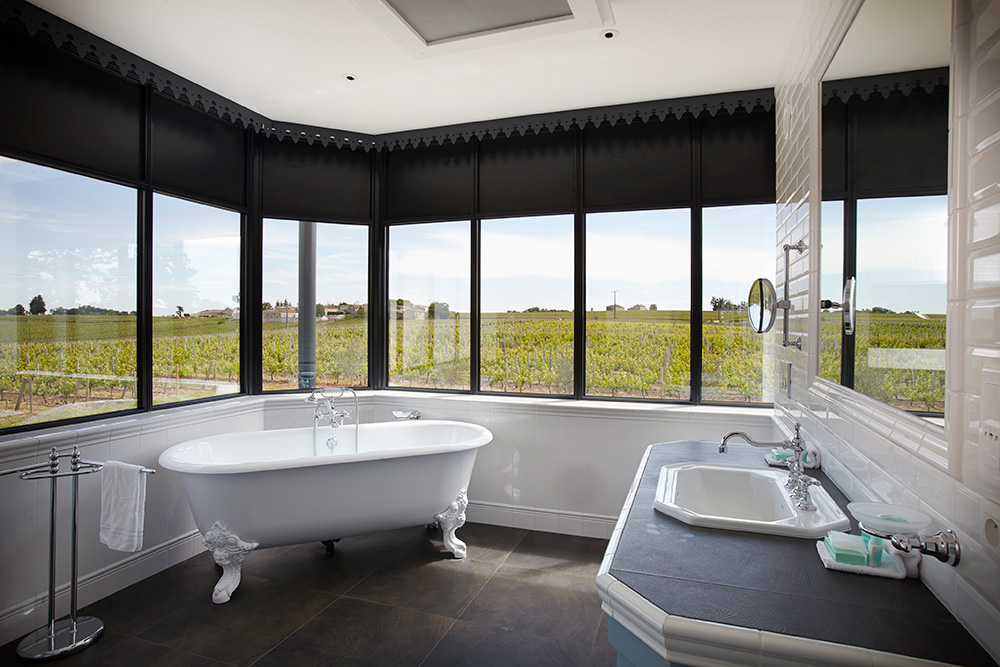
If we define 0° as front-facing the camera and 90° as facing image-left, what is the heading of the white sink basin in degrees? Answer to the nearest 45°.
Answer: approximately 90°

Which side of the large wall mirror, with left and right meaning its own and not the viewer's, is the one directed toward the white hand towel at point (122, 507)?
front

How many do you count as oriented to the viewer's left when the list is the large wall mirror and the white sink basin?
2

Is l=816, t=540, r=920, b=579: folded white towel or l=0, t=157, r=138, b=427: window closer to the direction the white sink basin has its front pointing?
the window

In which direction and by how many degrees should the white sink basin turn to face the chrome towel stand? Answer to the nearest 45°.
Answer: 0° — it already faces it

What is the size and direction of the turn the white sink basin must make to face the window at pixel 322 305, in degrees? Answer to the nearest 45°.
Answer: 0° — it already faces it

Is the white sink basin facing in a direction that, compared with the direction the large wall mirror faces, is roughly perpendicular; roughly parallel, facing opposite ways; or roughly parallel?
roughly parallel

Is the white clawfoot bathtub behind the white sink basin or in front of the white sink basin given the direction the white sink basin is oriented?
in front

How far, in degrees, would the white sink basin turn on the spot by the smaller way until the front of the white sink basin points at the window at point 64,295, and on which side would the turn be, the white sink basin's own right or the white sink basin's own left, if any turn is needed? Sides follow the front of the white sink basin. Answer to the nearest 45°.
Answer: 0° — it already faces it

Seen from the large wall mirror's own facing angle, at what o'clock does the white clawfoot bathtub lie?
The white clawfoot bathtub is roughly at 12 o'clock from the large wall mirror.

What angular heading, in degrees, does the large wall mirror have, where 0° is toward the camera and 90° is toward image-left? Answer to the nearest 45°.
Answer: approximately 90°

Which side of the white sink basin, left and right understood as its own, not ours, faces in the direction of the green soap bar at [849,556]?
left
